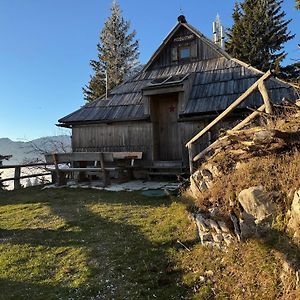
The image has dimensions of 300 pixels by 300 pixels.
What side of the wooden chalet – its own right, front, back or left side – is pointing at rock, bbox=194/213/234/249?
front

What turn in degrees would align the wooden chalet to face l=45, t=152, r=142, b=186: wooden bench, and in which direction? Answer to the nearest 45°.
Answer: approximately 45° to its right

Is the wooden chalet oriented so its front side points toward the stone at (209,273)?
yes

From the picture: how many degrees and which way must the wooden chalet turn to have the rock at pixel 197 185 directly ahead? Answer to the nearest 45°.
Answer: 0° — it already faces it

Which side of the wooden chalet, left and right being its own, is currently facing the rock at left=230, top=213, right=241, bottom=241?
front

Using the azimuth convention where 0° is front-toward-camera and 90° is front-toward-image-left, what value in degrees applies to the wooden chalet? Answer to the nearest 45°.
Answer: approximately 0°

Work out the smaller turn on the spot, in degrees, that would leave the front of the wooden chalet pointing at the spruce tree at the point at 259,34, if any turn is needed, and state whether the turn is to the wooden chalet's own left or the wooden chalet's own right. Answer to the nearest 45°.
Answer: approximately 135° to the wooden chalet's own left

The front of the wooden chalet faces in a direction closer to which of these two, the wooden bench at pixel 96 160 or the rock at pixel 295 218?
the rock
